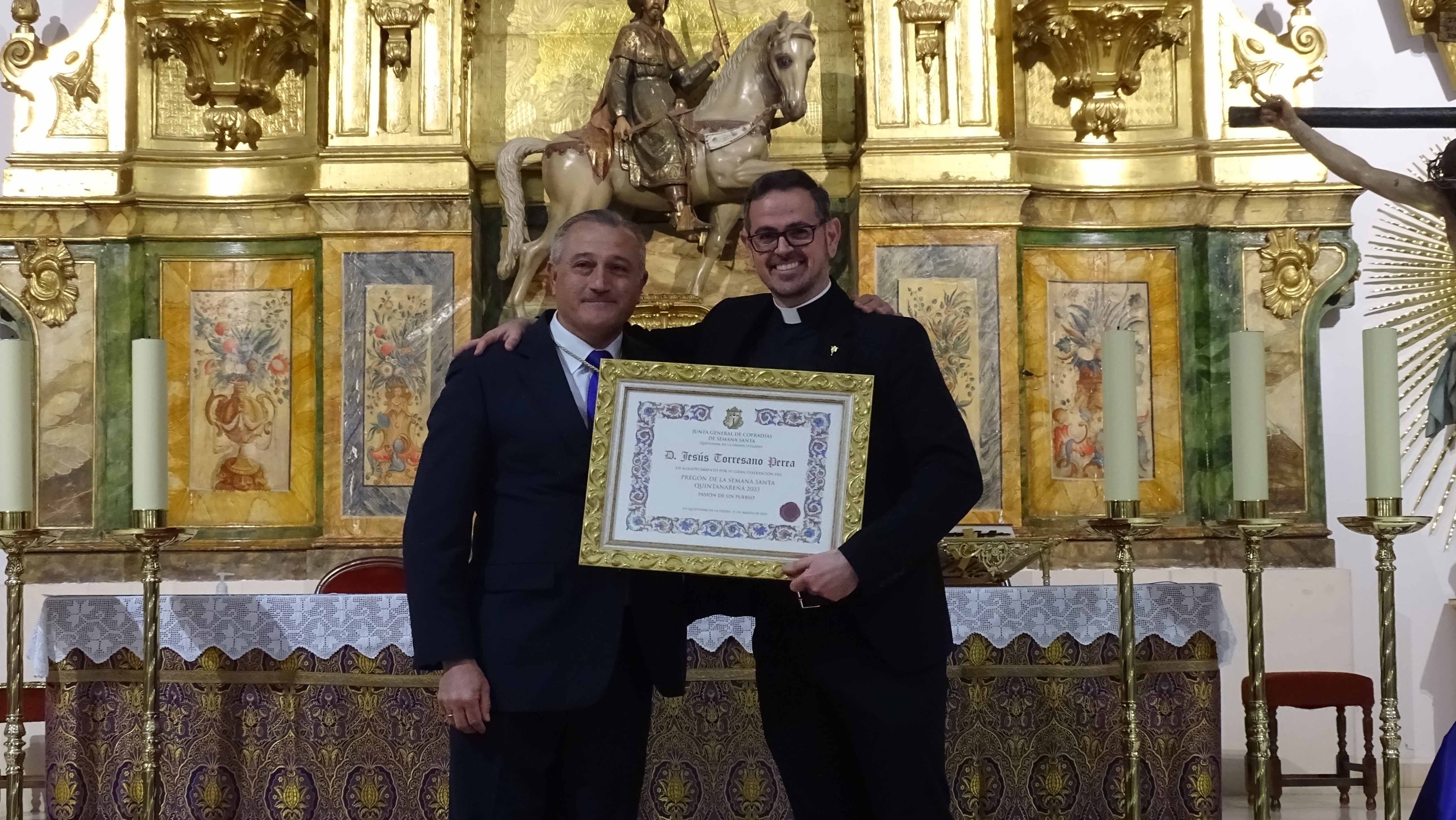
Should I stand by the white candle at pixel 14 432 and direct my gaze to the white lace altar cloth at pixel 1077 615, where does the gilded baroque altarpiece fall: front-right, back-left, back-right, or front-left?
front-left

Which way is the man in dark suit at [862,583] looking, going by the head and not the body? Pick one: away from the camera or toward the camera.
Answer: toward the camera

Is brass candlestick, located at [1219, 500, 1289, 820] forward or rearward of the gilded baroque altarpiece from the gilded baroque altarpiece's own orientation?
forward

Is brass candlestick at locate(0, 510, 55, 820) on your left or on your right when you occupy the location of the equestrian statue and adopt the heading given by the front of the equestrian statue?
on your right

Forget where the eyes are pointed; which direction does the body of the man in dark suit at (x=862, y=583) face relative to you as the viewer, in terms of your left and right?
facing the viewer and to the left of the viewer

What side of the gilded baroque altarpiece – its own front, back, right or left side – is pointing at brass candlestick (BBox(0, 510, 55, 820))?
front

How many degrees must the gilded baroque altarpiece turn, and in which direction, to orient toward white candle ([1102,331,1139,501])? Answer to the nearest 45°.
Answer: approximately 45° to its left

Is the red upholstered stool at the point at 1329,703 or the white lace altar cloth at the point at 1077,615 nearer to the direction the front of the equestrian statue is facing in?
the red upholstered stool

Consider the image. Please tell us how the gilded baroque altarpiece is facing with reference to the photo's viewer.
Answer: facing the viewer

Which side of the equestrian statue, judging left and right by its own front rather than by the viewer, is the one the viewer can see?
right

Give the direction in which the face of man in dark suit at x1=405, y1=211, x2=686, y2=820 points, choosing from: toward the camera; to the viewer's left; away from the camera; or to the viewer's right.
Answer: toward the camera

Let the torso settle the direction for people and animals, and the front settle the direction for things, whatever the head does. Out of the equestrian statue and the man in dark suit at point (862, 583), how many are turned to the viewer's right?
1

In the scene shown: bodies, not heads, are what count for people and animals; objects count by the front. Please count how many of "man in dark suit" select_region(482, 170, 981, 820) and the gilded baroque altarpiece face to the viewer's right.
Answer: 0
